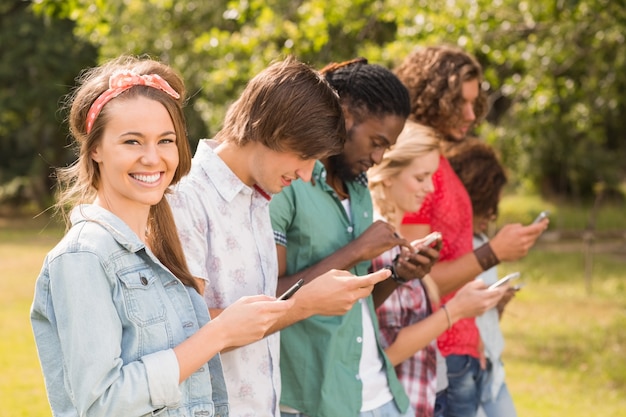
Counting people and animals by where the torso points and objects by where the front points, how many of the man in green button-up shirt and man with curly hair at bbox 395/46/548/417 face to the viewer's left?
0

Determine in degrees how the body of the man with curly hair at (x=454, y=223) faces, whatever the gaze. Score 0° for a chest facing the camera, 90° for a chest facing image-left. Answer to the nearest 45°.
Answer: approximately 270°

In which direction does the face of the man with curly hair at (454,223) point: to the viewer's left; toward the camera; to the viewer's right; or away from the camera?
to the viewer's right

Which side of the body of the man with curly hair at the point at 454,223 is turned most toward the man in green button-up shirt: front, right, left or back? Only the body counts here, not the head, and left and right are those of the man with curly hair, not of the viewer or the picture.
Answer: right

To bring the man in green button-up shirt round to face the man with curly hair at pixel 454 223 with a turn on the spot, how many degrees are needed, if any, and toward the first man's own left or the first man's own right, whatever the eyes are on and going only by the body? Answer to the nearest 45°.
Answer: approximately 90° to the first man's own left
